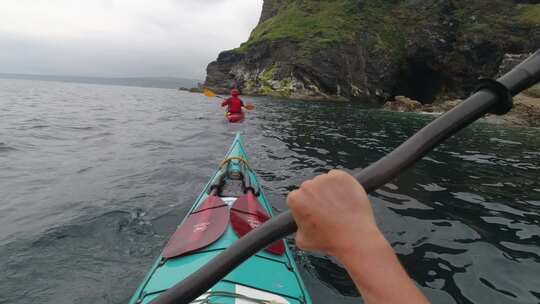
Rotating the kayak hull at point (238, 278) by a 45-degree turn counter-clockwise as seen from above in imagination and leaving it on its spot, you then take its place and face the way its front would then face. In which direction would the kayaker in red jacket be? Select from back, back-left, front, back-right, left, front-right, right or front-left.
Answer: front-right

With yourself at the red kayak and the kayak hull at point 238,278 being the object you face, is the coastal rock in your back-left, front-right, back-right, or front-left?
back-left

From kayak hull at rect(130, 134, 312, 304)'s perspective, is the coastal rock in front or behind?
in front

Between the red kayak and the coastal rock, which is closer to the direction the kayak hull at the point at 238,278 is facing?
the red kayak

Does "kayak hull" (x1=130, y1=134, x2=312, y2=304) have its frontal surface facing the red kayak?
yes

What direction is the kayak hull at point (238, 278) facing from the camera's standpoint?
away from the camera
